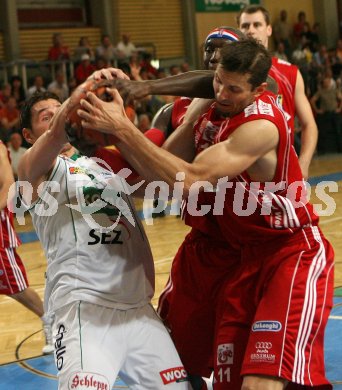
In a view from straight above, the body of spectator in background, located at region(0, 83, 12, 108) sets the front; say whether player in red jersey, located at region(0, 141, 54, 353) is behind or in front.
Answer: in front

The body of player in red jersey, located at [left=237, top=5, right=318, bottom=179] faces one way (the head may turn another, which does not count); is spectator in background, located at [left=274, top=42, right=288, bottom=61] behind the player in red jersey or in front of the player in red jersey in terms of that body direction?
behind

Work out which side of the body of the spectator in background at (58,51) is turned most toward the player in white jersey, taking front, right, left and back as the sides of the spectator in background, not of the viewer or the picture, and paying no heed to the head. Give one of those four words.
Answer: front

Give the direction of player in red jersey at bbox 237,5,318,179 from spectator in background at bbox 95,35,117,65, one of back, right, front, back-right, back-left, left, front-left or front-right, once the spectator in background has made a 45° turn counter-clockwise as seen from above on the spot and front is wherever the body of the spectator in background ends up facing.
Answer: front-right

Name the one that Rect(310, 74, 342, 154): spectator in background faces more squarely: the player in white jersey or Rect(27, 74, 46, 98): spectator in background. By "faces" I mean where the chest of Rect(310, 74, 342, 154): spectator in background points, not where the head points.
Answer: the player in white jersey

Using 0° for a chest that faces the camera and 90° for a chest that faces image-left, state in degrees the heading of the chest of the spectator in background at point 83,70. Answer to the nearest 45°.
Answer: approximately 0°

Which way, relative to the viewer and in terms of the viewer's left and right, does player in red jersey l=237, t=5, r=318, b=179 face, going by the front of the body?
facing the viewer and to the left of the viewer

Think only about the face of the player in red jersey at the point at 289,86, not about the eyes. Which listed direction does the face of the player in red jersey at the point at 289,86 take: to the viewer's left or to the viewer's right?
to the viewer's left

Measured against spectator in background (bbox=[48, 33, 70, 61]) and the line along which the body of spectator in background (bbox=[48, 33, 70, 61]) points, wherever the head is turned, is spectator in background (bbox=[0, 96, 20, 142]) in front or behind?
in front

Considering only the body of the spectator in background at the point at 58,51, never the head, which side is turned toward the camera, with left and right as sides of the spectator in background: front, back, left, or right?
front

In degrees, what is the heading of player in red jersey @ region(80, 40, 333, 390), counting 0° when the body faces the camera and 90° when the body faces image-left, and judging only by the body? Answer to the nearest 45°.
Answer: approximately 45°

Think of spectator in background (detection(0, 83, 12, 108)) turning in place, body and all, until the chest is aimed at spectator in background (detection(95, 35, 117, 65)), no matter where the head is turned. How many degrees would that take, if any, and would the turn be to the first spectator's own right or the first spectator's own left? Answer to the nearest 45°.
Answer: approximately 135° to the first spectator's own left

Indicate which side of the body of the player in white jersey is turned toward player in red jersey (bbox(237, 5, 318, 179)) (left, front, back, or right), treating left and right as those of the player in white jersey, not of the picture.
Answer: left

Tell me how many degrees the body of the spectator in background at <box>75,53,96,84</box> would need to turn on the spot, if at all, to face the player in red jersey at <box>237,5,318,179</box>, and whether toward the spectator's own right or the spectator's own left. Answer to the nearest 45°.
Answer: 0° — they already face them

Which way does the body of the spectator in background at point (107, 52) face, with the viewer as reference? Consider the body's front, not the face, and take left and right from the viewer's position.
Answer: facing the viewer
